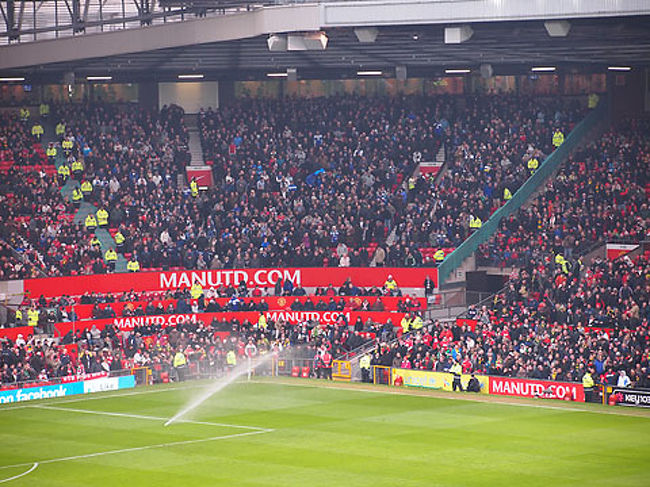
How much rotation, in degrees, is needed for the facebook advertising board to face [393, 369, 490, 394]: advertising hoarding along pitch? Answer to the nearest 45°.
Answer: approximately 45° to its left

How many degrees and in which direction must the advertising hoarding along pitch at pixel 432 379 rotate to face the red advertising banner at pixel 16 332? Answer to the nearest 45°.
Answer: approximately 45° to its right

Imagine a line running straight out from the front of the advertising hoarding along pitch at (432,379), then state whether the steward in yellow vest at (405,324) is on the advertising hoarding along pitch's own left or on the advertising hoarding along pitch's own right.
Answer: on the advertising hoarding along pitch's own right

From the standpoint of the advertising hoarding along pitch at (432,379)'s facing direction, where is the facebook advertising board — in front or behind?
in front

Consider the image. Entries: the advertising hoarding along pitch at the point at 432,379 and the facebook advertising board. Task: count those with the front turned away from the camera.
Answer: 0

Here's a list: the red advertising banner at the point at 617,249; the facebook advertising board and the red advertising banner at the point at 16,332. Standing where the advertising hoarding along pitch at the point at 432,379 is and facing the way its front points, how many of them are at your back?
1

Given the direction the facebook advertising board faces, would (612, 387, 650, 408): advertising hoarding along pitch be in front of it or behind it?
in front

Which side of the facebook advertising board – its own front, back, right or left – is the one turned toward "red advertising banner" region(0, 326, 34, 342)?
back

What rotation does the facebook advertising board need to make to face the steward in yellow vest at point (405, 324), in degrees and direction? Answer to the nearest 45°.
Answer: approximately 45° to its left

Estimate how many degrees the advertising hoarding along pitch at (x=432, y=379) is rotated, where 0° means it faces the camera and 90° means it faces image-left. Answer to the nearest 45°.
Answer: approximately 45°

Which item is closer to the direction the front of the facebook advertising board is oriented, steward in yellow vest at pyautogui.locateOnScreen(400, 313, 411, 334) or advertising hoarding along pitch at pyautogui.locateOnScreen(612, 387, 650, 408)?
the advertising hoarding along pitch
